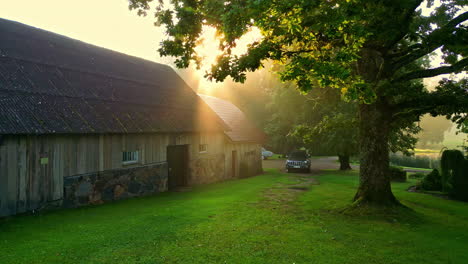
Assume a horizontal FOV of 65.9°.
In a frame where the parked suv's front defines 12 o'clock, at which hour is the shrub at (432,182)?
The shrub is roughly at 11 o'clock from the parked suv.

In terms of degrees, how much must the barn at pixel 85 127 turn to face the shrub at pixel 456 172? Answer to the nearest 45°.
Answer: approximately 45° to its left

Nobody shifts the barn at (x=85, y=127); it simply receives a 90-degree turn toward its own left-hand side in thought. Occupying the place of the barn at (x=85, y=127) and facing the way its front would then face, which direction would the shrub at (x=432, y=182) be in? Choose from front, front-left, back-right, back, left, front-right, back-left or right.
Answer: front-right

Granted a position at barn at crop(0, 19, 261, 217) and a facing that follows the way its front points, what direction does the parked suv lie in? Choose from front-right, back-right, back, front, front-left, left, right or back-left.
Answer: left

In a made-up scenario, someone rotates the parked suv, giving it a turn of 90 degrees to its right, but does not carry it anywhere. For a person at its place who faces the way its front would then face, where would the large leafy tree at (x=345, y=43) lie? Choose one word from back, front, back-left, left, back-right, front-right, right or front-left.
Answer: left

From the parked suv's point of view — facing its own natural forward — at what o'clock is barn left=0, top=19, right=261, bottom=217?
The barn is roughly at 1 o'clock from the parked suv.

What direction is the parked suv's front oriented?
toward the camera

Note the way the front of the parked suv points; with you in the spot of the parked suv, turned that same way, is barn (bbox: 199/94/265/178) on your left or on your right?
on your right

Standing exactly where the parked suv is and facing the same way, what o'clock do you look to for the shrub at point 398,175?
The shrub is roughly at 10 o'clock from the parked suv.

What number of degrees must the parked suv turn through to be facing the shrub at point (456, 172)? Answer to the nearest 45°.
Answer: approximately 45° to its left

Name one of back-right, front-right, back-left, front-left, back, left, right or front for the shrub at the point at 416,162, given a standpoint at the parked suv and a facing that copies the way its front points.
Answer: back-left

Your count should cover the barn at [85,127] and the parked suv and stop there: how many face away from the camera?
0
